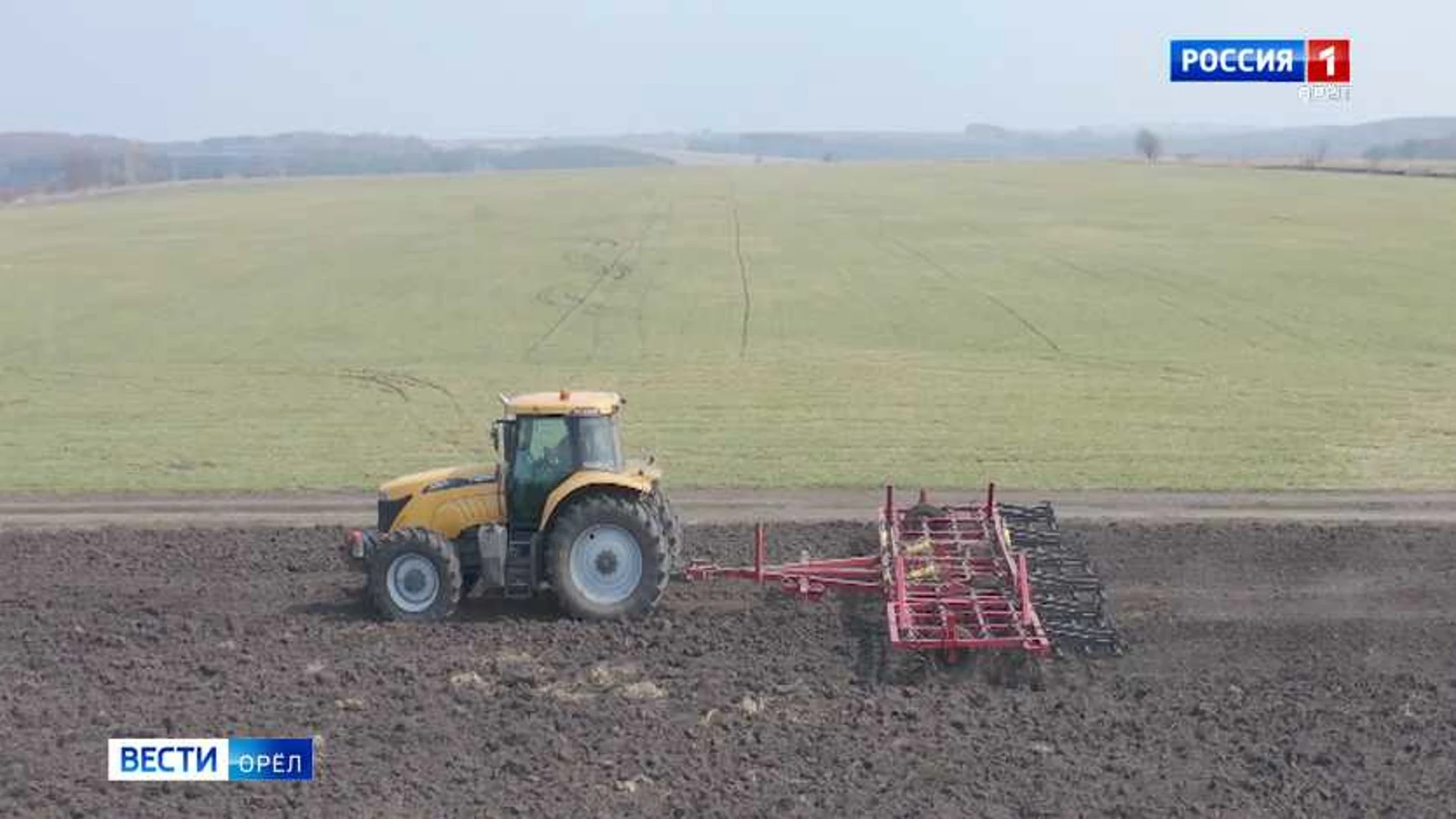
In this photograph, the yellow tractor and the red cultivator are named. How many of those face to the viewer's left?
2

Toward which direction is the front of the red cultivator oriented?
to the viewer's left

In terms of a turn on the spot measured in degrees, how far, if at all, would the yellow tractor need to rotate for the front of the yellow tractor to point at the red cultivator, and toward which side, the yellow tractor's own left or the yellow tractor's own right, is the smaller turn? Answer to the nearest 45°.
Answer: approximately 180°

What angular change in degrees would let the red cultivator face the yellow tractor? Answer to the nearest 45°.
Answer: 0° — it already faces it

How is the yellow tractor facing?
to the viewer's left
